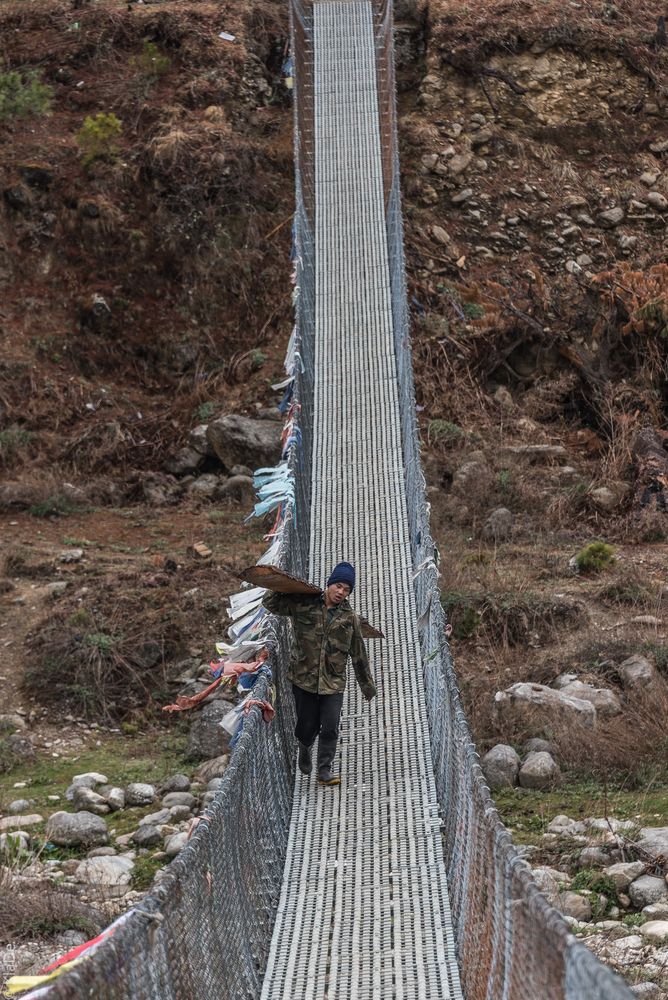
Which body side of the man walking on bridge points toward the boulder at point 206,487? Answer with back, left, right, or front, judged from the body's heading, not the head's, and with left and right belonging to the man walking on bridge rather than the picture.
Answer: back

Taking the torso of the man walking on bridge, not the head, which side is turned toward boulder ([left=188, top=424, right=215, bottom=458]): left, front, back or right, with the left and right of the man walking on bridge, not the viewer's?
back

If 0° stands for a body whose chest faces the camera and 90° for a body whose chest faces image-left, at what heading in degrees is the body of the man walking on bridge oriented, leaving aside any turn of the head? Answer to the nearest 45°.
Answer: approximately 0°

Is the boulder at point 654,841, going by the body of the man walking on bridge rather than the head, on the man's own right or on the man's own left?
on the man's own left

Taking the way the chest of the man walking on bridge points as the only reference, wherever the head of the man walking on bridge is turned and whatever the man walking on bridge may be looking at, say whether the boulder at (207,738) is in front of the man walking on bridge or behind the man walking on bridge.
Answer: behind

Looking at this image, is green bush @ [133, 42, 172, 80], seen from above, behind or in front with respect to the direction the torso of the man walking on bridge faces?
behind

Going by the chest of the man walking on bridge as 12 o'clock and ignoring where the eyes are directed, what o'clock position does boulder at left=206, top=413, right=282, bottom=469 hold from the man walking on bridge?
The boulder is roughly at 6 o'clock from the man walking on bridge.

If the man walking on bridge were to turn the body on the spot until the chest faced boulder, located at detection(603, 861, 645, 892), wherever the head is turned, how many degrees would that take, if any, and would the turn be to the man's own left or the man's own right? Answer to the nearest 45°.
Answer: approximately 90° to the man's own left

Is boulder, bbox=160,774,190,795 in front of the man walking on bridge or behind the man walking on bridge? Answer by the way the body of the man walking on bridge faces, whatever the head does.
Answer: behind

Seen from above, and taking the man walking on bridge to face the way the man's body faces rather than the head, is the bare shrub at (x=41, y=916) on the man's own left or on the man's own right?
on the man's own right
